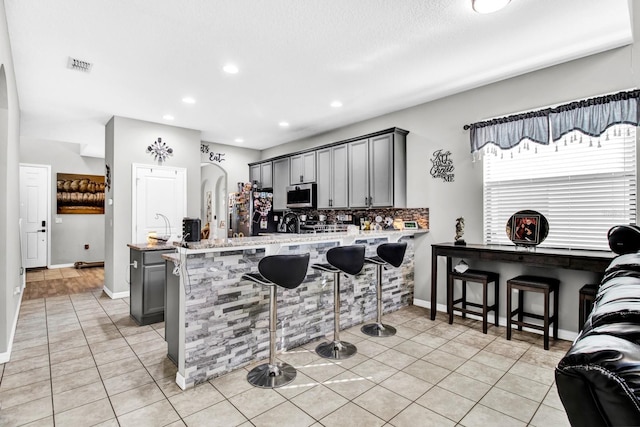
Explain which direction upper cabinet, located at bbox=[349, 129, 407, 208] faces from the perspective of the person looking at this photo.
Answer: facing the viewer and to the left of the viewer

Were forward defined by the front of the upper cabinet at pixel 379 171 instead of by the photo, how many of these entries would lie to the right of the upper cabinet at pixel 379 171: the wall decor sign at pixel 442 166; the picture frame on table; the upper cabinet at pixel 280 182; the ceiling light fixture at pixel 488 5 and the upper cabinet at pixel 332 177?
2

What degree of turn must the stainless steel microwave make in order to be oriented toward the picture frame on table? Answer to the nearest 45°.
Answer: approximately 90° to its left

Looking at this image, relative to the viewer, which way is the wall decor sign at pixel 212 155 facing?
toward the camera

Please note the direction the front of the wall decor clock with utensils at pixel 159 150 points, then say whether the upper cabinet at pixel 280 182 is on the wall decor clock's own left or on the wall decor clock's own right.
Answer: on the wall decor clock's own left

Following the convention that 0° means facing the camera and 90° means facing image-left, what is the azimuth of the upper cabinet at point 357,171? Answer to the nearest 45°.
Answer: approximately 45°

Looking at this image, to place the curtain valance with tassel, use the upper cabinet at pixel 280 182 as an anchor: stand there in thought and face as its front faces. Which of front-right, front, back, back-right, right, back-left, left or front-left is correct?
left

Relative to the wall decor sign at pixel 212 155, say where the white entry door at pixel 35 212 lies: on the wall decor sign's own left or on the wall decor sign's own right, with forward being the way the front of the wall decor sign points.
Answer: on the wall decor sign's own right

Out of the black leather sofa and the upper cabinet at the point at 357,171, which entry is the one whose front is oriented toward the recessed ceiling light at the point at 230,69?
the upper cabinet

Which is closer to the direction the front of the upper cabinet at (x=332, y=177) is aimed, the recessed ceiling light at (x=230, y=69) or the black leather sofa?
the recessed ceiling light

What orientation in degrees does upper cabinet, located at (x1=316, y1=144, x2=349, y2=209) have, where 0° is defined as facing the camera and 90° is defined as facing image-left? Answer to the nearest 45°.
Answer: approximately 45°

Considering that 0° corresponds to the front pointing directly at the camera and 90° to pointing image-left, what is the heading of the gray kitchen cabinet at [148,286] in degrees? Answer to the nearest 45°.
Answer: approximately 0°

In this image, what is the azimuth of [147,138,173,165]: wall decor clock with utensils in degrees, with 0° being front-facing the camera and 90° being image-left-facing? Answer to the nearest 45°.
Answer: approximately 0°
